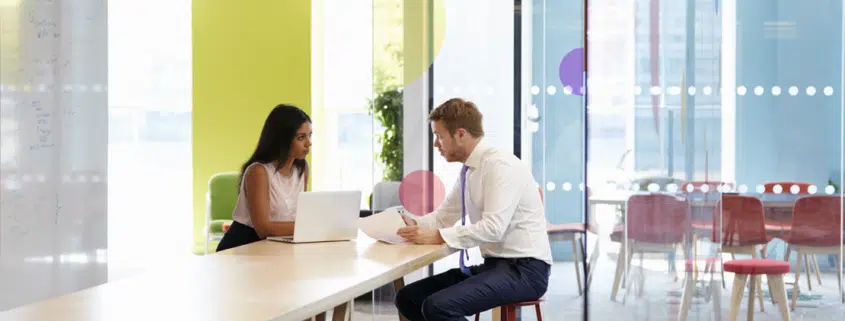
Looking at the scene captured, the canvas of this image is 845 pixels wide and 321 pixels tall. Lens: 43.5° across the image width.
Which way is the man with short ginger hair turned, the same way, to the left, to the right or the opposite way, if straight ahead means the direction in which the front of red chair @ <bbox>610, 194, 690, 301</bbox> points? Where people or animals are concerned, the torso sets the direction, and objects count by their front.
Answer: to the left

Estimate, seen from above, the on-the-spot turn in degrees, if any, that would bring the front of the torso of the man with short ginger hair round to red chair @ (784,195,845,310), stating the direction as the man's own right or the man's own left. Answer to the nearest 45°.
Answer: approximately 135° to the man's own right

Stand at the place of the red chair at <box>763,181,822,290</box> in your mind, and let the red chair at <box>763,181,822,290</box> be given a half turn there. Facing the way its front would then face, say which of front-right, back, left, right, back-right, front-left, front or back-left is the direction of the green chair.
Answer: left

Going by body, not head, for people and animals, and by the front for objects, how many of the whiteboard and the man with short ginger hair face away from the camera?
0

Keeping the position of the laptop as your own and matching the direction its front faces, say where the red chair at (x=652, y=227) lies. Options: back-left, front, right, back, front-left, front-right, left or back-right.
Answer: right

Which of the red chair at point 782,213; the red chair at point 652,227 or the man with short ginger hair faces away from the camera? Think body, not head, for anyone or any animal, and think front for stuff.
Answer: the red chair at point 652,227

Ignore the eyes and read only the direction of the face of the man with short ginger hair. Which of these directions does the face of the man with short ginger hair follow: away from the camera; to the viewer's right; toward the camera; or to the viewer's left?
to the viewer's left

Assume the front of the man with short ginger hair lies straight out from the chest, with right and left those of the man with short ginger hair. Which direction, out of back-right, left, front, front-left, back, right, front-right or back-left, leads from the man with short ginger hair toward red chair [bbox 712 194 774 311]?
back-right

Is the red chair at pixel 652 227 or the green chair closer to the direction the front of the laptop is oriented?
the green chair

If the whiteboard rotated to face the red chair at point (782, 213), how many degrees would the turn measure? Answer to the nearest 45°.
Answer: approximately 45° to its left

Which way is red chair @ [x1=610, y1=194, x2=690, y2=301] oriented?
away from the camera
